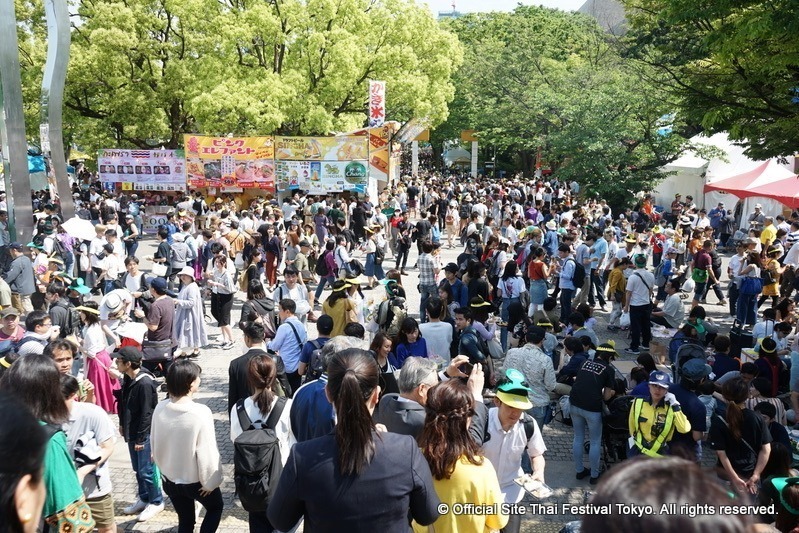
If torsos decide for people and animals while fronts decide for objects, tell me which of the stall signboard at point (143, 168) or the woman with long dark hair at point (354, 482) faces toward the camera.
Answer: the stall signboard

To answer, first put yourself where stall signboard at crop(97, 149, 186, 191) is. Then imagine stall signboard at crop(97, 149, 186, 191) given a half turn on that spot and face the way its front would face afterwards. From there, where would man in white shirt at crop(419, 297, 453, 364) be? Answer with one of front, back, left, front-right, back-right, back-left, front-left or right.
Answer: back

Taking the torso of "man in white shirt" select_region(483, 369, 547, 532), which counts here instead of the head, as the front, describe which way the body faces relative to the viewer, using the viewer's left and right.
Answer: facing the viewer

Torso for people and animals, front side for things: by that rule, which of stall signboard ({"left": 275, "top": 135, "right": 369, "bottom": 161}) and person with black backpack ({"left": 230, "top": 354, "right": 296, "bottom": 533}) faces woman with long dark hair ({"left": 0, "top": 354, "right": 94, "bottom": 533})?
the stall signboard

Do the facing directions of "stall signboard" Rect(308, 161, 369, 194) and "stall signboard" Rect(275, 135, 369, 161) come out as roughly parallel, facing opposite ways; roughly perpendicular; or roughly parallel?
roughly parallel

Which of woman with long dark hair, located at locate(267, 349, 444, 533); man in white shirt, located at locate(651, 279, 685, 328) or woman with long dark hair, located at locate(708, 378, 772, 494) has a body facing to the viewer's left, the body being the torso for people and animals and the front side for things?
the man in white shirt

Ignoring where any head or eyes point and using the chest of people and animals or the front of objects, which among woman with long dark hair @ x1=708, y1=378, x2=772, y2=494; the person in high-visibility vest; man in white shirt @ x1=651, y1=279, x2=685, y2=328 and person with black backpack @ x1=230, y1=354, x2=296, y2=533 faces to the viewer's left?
the man in white shirt

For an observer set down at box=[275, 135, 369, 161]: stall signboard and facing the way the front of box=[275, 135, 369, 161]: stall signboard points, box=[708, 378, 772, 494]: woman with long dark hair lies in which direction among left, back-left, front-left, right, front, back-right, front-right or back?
front

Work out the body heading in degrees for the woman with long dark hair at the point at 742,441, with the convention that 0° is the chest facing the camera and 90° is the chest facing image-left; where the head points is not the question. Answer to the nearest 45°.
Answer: approximately 180°

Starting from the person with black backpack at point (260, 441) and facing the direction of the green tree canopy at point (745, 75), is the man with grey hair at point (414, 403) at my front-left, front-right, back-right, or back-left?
front-right

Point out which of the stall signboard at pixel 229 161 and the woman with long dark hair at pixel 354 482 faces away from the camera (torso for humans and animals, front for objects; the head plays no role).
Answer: the woman with long dark hair

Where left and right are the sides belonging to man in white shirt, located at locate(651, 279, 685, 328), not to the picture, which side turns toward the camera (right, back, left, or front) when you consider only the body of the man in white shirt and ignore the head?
left

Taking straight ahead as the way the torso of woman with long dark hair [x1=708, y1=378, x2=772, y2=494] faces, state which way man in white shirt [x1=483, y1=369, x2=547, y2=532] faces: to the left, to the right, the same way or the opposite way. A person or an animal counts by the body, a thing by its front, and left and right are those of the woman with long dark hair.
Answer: the opposite way

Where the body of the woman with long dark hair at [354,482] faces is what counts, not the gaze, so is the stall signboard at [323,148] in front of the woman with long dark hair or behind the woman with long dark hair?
in front

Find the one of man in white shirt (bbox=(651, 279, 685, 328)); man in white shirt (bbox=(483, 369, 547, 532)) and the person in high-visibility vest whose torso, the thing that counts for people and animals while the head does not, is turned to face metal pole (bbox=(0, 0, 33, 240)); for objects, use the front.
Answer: man in white shirt (bbox=(651, 279, 685, 328))

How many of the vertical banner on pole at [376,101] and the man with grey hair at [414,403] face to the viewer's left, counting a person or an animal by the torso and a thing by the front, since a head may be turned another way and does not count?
0

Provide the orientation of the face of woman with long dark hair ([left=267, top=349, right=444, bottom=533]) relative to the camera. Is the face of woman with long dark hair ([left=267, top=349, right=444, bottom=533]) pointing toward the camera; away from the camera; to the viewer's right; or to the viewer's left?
away from the camera

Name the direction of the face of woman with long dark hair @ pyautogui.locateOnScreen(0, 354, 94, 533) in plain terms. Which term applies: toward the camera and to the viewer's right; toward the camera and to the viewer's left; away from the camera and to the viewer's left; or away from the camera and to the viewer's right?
away from the camera and to the viewer's right

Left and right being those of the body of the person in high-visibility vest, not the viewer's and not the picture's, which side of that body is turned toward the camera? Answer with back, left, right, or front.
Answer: front
